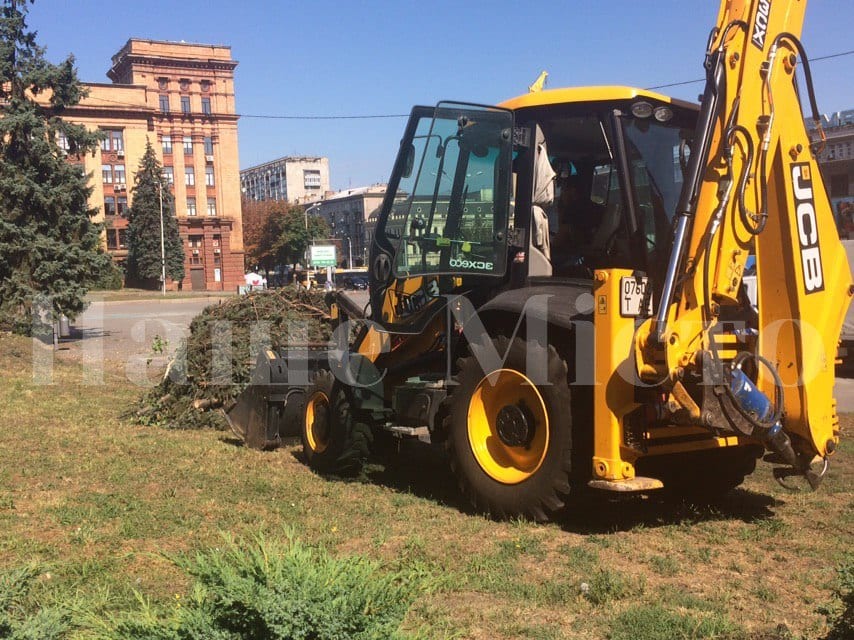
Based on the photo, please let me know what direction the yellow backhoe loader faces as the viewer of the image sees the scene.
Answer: facing away from the viewer and to the left of the viewer

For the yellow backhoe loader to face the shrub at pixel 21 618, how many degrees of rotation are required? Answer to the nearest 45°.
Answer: approximately 90° to its left

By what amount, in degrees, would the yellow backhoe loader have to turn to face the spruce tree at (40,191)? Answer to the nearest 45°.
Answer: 0° — it already faces it

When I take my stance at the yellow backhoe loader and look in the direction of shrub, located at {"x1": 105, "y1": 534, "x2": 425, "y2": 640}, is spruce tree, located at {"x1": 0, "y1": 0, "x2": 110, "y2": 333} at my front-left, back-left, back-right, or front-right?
back-right

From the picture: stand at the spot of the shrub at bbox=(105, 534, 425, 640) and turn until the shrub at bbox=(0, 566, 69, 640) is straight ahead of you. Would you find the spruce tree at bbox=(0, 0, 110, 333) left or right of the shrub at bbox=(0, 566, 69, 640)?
right

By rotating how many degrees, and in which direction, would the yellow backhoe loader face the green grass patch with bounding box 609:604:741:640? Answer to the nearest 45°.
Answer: approximately 135° to its left

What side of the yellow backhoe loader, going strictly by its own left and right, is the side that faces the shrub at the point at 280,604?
left

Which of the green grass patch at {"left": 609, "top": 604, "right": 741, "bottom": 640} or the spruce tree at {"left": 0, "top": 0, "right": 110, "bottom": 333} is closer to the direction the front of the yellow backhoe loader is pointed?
the spruce tree
